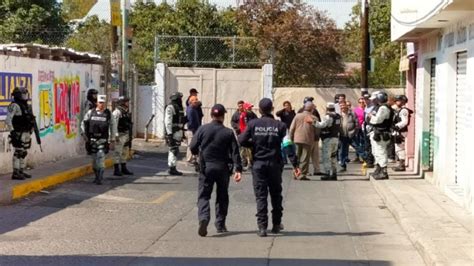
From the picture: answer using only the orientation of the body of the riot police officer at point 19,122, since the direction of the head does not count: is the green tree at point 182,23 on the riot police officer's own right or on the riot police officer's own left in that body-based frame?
on the riot police officer's own left

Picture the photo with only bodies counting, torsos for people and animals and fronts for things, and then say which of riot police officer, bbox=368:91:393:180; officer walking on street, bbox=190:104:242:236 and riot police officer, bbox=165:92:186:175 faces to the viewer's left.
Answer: riot police officer, bbox=368:91:393:180

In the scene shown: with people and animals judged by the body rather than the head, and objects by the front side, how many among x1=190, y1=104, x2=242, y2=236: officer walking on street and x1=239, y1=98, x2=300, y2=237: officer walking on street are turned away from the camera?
2

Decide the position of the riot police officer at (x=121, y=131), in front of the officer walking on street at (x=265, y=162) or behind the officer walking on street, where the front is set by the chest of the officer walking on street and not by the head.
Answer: in front

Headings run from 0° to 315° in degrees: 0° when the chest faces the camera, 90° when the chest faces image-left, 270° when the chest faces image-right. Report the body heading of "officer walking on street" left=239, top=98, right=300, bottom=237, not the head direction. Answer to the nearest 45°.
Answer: approximately 180°

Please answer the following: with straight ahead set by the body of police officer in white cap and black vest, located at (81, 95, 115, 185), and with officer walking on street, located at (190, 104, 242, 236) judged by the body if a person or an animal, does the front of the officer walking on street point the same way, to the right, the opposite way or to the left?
the opposite way

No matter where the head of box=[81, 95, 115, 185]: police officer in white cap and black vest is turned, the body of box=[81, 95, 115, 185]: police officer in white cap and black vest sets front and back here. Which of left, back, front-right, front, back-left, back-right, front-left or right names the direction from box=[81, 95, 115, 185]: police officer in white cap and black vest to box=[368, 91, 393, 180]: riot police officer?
left

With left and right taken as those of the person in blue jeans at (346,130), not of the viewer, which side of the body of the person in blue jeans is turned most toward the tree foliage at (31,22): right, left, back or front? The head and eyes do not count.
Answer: right

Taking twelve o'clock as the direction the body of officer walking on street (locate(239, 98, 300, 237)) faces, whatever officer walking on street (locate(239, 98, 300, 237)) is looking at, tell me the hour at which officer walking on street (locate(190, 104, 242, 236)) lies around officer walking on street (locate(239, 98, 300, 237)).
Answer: officer walking on street (locate(190, 104, 242, 236)) is roughly at 9 o'clock from officer walking on street (locate(239, 98, 300, 237)).

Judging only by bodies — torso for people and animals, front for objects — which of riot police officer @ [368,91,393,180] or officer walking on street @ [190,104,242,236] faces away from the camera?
the officer walking on street

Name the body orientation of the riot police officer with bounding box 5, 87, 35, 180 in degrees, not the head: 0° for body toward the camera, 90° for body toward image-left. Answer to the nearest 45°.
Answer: approximately 315°

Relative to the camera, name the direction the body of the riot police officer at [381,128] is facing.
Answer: to the viewer's left

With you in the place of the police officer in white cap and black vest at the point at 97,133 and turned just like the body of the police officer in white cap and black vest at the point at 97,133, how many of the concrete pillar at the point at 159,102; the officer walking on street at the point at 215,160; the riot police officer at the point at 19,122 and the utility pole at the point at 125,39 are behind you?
2

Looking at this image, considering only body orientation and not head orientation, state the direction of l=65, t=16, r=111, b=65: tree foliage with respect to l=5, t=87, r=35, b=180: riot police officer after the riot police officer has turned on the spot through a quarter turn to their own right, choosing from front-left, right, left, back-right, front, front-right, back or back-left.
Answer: back-right

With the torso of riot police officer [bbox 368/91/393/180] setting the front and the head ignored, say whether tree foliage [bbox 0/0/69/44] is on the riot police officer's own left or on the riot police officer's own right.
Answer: on the riot police officer's own right

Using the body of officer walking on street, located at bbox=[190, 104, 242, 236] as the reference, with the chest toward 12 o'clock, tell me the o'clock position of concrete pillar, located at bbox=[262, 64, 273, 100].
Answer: The concrete pillar is roughly at 12 o'clock from the officer walking on street.
